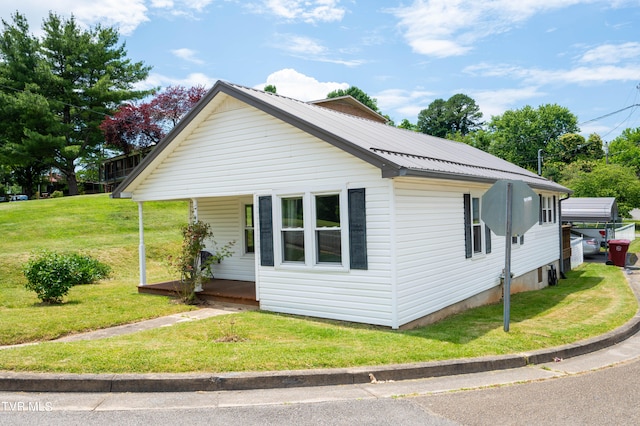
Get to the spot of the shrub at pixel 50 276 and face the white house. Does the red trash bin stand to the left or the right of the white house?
left

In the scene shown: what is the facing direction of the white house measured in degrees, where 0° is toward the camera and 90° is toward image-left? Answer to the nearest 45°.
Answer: approximately 45°

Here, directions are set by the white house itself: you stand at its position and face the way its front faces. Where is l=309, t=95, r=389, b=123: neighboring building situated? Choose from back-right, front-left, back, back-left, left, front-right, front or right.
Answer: back-right

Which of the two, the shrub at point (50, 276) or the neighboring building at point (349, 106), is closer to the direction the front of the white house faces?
the shrub

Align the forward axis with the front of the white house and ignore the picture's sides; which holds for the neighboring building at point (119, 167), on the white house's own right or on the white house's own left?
on the white house's own right

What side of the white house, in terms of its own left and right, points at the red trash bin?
back

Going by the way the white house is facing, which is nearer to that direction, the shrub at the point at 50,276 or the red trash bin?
the shrub

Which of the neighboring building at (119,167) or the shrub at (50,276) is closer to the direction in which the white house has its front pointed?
the shrub

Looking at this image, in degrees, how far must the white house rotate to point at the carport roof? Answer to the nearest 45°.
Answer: approximately 180°

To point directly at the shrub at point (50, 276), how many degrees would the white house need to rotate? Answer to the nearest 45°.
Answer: approximately 45° to its right
